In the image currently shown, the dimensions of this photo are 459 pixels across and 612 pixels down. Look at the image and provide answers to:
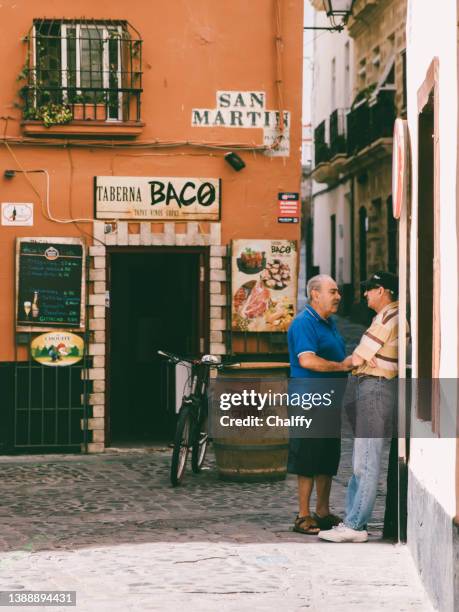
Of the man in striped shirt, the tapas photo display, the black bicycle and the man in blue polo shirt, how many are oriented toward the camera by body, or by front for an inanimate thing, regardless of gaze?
2

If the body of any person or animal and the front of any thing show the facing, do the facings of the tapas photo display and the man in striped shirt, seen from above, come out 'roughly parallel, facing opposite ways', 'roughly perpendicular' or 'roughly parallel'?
roughly perpendicular

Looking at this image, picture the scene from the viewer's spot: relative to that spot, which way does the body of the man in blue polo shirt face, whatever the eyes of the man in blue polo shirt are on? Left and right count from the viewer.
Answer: facing to the right of the viewer

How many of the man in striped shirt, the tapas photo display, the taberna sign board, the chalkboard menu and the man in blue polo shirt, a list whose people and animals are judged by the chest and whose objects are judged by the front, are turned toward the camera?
3

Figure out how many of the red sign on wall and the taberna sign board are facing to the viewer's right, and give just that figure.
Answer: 0

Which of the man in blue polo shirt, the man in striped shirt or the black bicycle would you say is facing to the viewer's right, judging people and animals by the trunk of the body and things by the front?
the man in blue polo shirt

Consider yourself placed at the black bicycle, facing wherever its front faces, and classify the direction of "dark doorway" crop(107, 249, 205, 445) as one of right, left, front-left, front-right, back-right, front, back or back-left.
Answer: back

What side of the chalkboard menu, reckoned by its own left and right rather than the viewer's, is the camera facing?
front

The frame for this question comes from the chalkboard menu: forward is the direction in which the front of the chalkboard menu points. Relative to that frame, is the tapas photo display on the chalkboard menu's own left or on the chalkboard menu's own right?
on the chalkboard menu's own left

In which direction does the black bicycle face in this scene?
toward the camera

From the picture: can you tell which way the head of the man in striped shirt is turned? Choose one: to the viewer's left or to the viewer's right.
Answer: to the viewer's left

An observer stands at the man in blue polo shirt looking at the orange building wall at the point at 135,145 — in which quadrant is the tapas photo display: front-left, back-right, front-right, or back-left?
front-right

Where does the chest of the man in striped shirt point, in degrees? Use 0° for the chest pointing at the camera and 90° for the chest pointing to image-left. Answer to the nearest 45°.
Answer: approximately 90°
